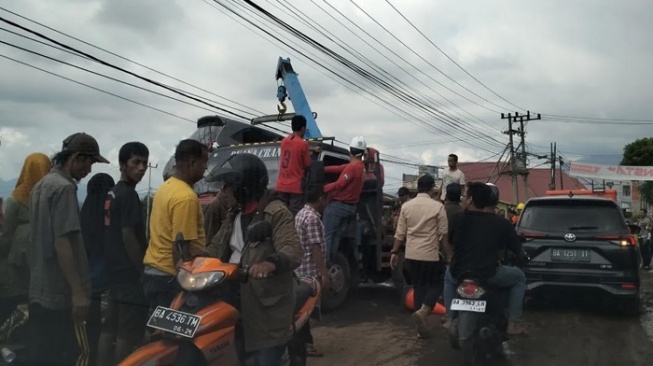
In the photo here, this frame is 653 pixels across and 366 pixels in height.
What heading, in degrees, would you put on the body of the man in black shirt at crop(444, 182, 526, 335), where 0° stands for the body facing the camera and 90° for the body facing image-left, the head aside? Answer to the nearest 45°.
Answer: approximately 180°

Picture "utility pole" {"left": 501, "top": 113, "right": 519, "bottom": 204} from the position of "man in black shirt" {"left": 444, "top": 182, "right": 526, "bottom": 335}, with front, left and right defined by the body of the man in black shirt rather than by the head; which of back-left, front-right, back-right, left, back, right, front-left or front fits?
front

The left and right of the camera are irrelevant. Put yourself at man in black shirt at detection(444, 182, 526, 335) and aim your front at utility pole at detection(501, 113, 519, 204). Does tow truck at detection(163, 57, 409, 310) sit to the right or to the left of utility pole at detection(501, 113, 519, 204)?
left

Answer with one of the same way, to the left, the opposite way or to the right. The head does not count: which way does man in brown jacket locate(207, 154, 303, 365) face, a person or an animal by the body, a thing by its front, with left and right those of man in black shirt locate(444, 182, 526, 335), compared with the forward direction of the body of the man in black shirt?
the opposite way

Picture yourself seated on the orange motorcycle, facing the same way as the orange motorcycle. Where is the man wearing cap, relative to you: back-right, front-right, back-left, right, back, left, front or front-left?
right
